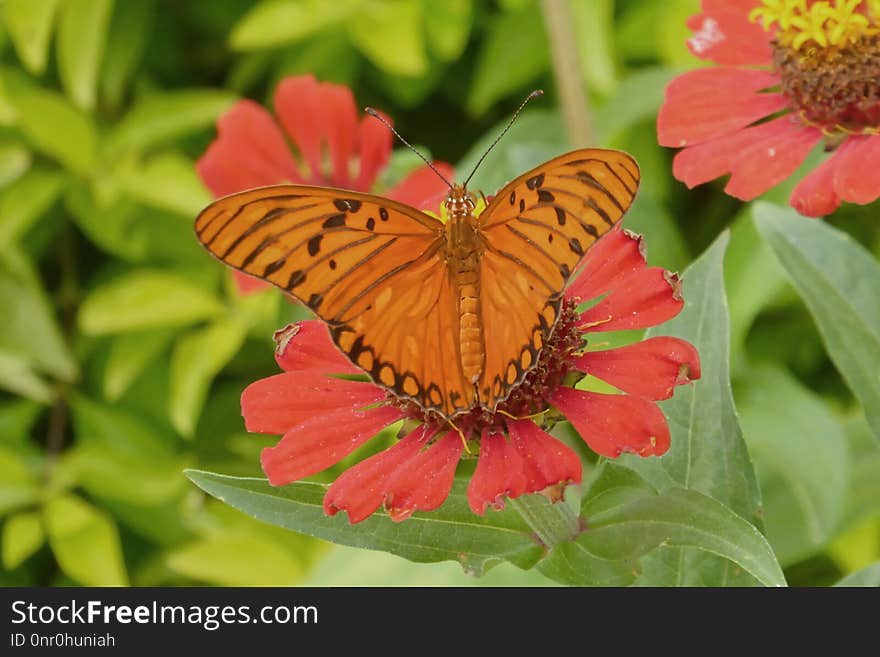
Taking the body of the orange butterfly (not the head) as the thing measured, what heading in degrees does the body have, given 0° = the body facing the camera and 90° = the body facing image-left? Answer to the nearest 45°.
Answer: approximately 180°
